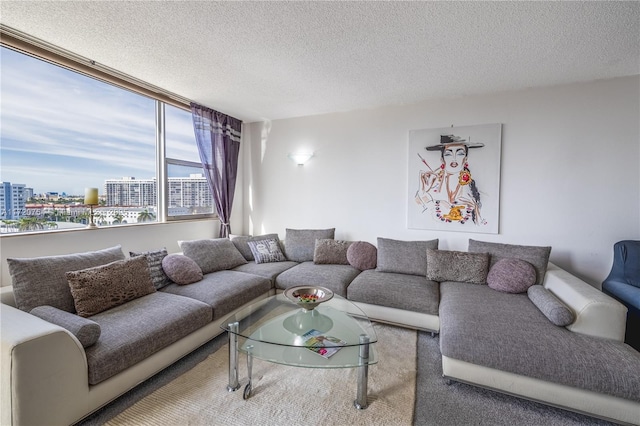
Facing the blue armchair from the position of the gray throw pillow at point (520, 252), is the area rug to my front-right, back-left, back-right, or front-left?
back-right

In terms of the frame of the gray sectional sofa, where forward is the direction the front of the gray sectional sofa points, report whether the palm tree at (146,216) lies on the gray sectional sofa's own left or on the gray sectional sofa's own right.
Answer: on the gray sectional sofa's own right

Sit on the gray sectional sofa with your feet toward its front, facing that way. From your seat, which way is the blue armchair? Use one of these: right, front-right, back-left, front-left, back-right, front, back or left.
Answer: left

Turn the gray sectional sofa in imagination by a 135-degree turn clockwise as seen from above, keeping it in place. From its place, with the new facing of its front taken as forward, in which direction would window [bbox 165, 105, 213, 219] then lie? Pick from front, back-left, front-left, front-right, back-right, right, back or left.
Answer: front

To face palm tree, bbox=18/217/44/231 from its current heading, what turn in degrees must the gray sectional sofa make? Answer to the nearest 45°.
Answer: approximately 90° to its right

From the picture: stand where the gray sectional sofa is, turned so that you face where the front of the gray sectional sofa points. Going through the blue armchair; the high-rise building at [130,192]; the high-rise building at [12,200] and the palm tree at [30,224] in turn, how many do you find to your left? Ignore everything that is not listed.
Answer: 1

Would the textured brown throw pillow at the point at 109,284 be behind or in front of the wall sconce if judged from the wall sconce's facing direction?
in front

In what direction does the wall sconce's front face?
toward the camera

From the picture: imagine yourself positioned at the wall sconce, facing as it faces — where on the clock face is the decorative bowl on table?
The decorative bowl on table is roughly at 12 o'clock from the wall sconce.

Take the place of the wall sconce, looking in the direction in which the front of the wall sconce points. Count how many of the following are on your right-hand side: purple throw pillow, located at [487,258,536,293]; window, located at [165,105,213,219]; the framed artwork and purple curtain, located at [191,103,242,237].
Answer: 2

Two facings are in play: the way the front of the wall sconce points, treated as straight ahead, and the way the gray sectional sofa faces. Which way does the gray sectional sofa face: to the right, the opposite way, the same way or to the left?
the same way

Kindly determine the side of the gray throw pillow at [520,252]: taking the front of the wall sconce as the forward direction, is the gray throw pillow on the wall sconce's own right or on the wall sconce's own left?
on the wall sconce's own left

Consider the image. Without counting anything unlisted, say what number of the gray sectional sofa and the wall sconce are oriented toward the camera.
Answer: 2

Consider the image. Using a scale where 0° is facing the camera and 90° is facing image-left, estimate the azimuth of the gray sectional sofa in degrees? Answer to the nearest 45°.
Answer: approximately 0°

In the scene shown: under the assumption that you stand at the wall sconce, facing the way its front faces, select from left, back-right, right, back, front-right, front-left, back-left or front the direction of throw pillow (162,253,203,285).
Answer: front-right

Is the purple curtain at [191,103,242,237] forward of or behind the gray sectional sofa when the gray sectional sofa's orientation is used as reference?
behind

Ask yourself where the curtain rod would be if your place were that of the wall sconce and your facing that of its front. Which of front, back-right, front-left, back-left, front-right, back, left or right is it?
front-right

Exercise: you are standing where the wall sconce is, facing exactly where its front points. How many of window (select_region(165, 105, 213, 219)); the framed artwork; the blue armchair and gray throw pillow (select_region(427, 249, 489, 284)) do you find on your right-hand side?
1
